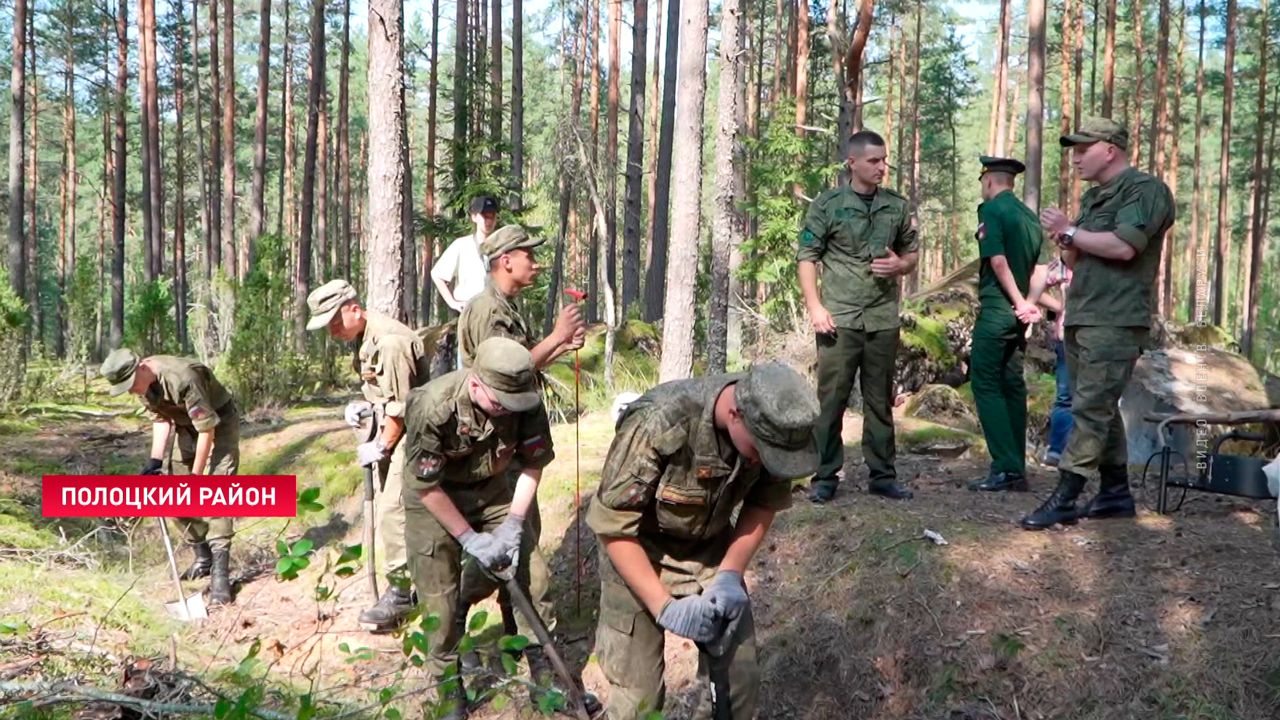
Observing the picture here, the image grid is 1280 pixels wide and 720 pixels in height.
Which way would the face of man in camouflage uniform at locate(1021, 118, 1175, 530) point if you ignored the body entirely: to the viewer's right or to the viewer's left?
to the viewer's left

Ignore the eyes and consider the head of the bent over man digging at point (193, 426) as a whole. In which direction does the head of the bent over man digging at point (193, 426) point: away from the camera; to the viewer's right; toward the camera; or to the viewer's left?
to the viewer's left

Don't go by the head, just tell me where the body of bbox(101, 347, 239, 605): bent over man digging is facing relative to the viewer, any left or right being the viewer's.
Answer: facing the viewer and to the left of the viewer

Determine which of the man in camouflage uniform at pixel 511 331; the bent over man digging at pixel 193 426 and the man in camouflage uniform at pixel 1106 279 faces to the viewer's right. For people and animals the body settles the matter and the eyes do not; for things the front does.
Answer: the man in camouflage uniform at pixel 511 331

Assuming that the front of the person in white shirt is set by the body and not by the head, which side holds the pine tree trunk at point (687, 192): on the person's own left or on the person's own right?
on the person's own left

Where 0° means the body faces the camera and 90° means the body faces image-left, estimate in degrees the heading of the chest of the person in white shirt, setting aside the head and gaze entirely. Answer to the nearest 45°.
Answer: approximately 315°

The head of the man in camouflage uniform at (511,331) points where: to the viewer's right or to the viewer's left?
to the viewer's right

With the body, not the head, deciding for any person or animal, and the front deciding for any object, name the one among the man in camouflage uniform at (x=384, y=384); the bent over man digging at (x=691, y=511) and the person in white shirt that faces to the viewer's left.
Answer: the man in camouflage uniform

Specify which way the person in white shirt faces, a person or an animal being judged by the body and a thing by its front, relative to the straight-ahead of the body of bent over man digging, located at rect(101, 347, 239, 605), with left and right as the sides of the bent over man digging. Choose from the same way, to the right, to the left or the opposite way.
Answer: to the left

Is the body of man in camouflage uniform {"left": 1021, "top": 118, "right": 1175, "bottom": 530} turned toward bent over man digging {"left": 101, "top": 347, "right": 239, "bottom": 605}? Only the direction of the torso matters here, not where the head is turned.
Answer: yes
